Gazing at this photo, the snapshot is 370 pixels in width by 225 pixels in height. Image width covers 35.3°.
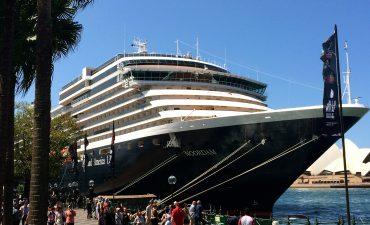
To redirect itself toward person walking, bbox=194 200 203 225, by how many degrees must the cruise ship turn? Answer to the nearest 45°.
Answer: approximately 45° to its right

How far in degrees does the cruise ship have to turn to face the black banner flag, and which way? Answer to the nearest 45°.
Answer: approximately 45° to its right

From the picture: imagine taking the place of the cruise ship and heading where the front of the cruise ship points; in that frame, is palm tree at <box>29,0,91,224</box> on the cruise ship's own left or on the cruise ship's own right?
on the cruise ship's own right

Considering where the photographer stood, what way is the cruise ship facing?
facing the viewer and to the right of the viewer

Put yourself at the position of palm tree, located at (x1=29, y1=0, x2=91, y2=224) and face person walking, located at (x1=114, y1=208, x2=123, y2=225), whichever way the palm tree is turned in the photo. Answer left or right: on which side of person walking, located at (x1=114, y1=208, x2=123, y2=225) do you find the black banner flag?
right

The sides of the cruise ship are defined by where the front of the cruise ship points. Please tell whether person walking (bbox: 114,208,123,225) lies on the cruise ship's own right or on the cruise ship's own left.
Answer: on the cruise ship's own right
